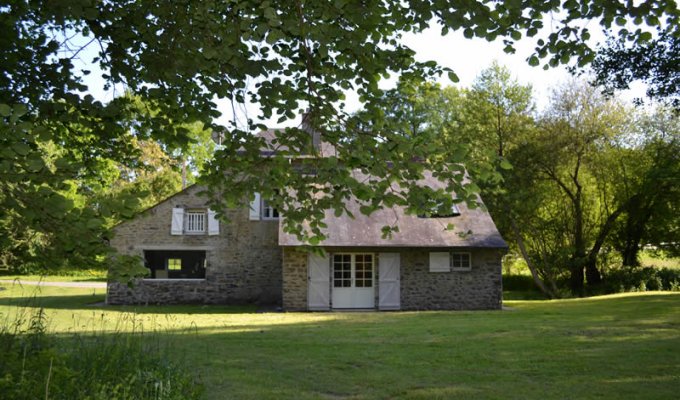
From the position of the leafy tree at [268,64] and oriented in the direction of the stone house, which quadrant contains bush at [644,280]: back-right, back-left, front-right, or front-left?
front-right

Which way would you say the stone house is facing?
toward the camera

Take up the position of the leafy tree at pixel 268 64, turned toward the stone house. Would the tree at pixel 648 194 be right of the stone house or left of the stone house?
right

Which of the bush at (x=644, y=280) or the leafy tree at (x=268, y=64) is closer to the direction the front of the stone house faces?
the leafy tree

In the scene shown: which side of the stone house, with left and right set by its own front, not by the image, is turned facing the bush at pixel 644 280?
left

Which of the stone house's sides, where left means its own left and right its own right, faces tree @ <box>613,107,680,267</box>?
left

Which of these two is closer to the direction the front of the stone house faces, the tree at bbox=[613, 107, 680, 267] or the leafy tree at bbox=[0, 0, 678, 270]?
the leafy tree

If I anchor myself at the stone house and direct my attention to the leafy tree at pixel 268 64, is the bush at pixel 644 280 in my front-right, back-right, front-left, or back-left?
back-left

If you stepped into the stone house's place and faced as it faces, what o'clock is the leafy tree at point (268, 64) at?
The leafy tree is roughly at 12 o'clock from the stone house.
